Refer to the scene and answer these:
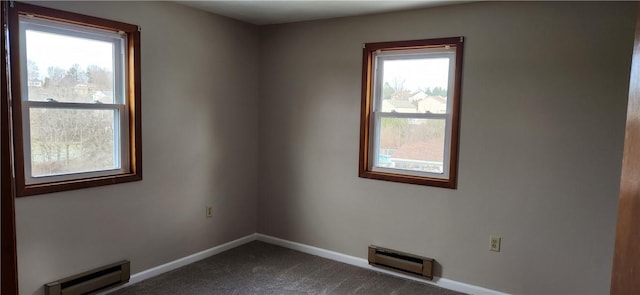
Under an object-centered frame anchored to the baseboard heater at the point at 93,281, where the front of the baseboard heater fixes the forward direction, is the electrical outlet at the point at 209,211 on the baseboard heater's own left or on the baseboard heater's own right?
on the baseboard heater's own left

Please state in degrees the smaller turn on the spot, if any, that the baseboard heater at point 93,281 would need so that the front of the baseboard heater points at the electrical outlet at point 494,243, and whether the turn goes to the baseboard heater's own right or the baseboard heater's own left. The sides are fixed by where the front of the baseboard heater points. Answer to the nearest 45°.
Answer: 0° — it already faces it

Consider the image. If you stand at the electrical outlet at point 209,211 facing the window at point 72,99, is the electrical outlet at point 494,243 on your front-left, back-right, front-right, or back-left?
back-left

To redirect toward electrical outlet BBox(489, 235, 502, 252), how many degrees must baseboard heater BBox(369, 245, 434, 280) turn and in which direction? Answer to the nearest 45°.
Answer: approximately 135° to its left

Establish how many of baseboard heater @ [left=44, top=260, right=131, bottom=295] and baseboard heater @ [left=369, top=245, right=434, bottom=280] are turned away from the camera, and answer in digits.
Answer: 0

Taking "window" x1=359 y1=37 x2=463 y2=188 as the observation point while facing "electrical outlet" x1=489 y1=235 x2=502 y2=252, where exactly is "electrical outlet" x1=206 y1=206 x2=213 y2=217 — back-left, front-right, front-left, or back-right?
back-right

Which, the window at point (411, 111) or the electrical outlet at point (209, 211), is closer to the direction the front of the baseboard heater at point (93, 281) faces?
the window
